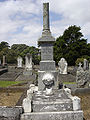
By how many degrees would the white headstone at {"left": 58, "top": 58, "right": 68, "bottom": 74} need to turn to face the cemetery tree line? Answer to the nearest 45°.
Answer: approximately 180°

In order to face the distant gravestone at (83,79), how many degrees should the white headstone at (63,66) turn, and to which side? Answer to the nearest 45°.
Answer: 0° — it already faces it

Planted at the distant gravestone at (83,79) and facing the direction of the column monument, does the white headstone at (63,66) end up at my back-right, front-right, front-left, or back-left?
back-right

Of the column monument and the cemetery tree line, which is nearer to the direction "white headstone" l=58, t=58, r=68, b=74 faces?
the column monument

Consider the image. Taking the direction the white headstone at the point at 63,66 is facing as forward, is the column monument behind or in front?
in front

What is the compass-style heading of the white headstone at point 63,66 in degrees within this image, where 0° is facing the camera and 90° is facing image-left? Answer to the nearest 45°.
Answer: approximately 0°

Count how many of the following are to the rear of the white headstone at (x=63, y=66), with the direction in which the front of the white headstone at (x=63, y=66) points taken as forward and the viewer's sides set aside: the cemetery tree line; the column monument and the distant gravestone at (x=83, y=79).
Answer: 1

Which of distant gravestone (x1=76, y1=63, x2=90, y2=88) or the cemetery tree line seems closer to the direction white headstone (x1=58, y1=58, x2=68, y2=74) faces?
the distant gravestone
